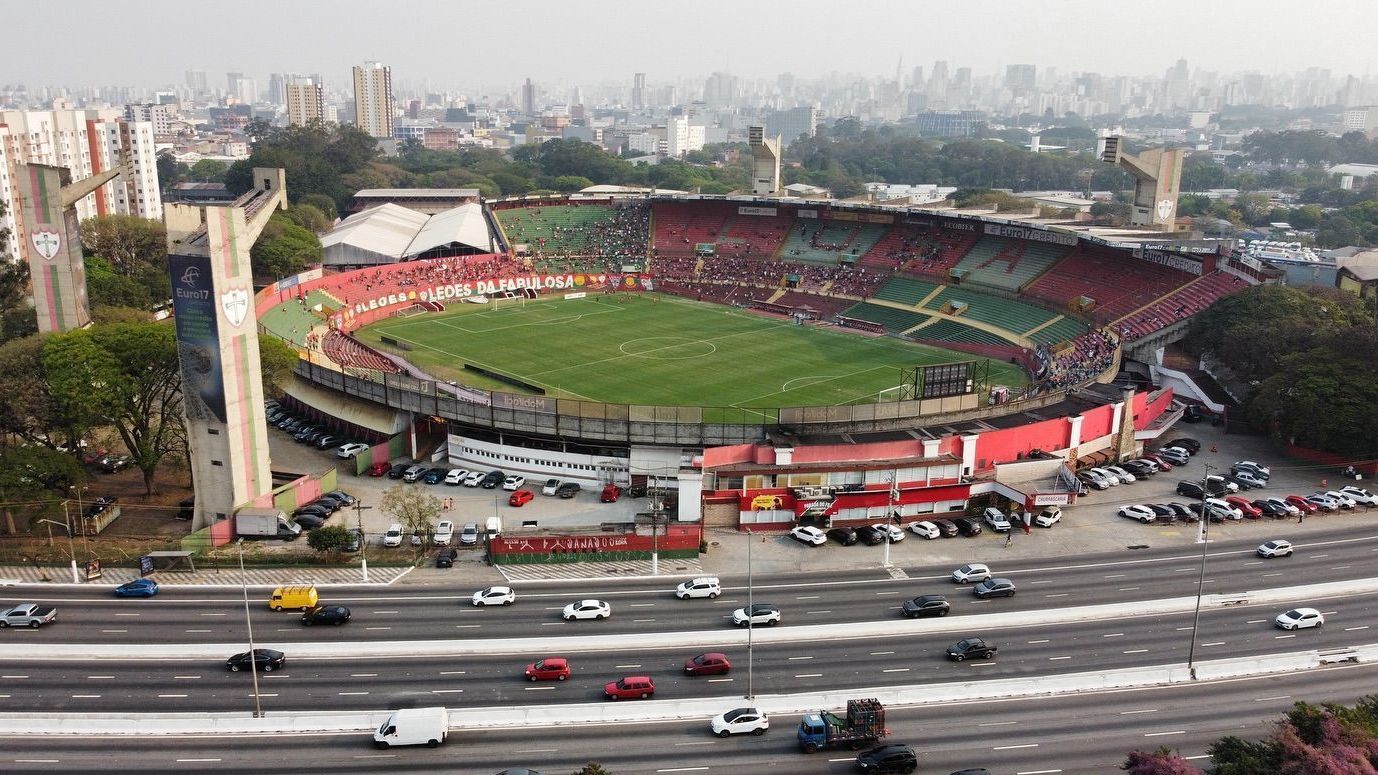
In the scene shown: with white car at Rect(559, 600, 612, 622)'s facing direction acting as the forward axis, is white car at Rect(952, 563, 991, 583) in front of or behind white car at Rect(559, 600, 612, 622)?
behind

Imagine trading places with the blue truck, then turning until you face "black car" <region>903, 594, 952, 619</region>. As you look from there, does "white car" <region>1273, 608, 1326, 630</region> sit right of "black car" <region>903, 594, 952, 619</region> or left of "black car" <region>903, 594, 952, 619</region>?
right

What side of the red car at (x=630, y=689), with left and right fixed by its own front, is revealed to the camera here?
left

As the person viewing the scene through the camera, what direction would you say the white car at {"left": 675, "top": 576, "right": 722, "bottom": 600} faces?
facing to the left of the viewer

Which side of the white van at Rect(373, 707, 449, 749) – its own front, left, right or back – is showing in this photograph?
left

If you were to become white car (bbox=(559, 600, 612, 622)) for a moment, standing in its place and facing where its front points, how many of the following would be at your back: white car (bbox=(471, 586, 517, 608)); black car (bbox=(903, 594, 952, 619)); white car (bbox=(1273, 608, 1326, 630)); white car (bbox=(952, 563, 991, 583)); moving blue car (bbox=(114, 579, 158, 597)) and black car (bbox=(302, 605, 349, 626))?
3

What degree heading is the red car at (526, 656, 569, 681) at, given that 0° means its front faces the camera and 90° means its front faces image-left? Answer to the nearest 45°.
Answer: approximately 90°

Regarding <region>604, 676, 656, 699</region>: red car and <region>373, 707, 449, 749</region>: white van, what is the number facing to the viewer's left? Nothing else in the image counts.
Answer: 2

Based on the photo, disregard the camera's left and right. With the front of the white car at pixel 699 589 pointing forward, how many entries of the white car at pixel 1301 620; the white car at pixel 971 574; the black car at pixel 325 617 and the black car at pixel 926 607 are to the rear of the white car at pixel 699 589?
3

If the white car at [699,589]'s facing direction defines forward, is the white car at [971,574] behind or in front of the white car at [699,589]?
behind

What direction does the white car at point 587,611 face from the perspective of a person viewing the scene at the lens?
facing to the left of the viewer

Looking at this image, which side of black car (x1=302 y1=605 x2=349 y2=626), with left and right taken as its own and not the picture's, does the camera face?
left

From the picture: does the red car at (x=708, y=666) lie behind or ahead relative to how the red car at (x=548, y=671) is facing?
behind

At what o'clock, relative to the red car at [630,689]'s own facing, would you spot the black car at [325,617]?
The black car is roughly at 1 o'clock from the red car.

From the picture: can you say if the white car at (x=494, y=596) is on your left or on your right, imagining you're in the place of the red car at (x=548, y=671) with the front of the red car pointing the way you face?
on your right
